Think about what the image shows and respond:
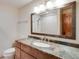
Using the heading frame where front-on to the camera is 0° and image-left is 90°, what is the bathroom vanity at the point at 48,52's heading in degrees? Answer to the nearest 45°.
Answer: approximately 45°

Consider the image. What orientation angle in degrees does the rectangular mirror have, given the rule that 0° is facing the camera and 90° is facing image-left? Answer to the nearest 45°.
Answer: approximately 45°

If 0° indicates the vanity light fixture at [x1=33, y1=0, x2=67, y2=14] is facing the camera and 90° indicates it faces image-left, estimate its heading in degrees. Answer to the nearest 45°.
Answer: approximately 45°
